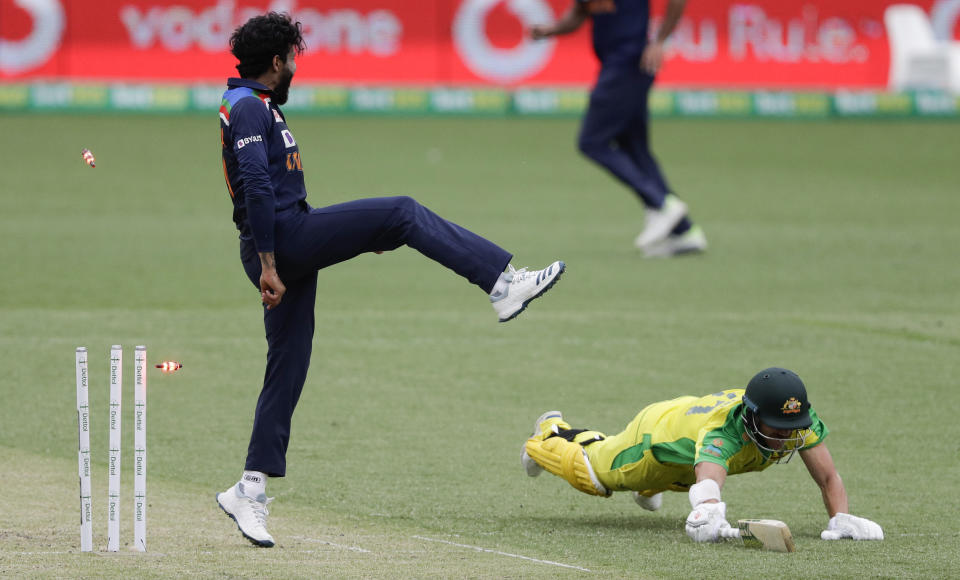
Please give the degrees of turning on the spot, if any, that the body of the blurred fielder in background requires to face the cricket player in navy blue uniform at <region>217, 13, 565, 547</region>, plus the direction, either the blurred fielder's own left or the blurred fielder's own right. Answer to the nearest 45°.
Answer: approximately 90° to the blurred fielder's own left

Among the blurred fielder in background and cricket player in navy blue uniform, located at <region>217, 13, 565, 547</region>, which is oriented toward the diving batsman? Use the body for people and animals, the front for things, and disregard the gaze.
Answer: the cricket player in navy blue uniform

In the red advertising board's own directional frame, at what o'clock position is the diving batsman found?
The diving batsman is roughly at 12 o'clock from the red advertising board.

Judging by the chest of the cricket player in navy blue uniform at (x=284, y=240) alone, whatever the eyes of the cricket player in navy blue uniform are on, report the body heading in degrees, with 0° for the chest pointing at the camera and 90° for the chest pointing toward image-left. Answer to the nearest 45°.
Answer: approximately 270°

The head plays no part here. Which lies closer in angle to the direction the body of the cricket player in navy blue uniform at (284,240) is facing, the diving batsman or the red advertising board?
the diving batsman

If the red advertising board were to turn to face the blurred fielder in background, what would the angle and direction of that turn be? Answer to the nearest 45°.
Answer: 0° — it already faces them
